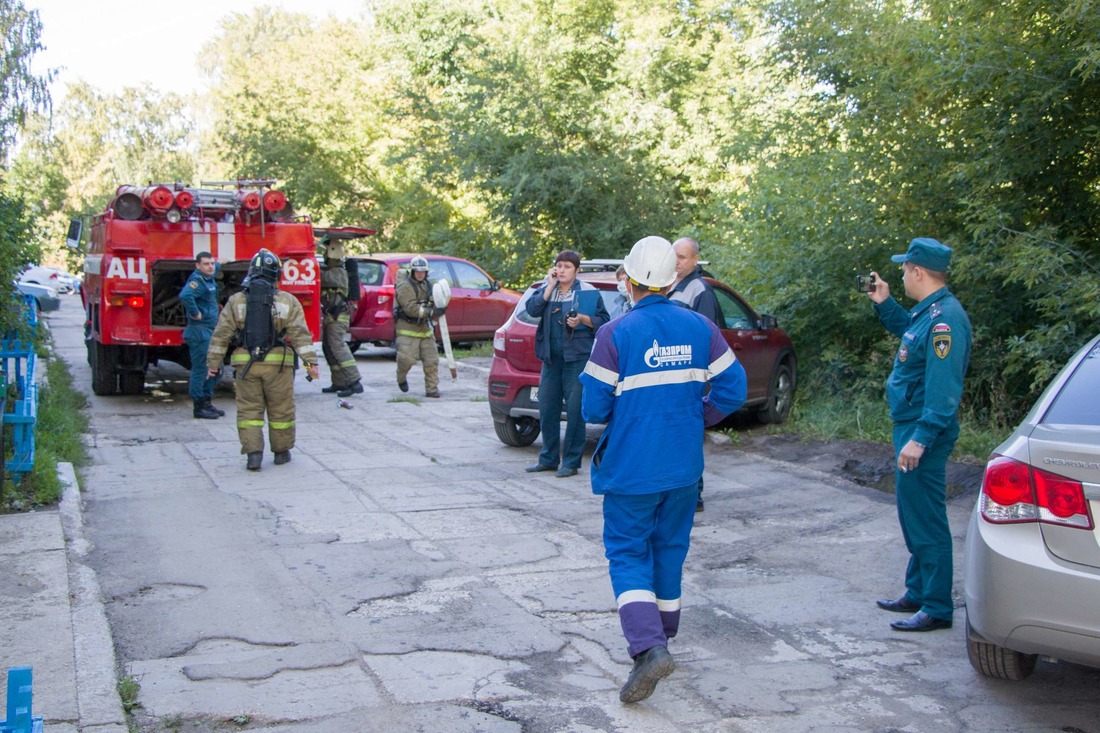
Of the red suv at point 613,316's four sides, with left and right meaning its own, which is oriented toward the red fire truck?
left

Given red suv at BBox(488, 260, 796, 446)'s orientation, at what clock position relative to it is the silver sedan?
The silver sedan is roughly at 4 o'clock from the red suv.

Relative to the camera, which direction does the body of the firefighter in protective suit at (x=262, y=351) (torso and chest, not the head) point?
away from the camera

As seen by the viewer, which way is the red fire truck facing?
away from the camera

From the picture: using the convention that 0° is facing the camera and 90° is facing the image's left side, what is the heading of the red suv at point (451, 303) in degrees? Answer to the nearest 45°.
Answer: approximately 225°

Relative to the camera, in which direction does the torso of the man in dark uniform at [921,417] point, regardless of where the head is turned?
to the viewer's left

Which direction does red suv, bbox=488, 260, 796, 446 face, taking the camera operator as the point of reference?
facing away from the viewer and to the right of the viewer

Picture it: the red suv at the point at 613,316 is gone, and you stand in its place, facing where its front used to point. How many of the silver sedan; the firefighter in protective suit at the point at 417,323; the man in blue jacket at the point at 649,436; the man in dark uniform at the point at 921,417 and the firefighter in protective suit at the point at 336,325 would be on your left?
2

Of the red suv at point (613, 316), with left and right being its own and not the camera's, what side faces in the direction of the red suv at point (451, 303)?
left

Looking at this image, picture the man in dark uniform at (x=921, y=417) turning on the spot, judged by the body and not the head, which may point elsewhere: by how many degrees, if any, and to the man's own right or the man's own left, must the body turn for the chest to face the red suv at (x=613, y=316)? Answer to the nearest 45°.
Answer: approximately 45° to the man's own right

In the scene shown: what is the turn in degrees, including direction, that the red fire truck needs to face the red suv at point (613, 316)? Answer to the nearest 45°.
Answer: approximately 135° to its right

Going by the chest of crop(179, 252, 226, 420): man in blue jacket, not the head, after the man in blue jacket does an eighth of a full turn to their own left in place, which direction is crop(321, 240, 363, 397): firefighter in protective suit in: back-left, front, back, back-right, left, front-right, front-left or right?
front-left
